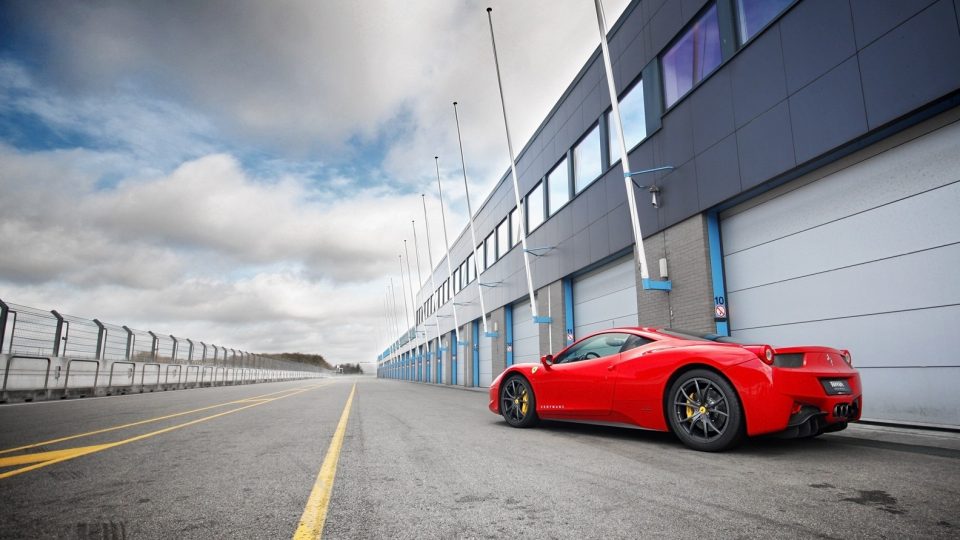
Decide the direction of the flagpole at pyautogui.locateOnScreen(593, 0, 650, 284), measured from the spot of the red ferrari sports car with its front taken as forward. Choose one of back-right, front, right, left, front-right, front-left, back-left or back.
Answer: front-right

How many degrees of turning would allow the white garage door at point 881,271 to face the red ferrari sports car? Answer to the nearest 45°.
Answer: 0° — it already faces it

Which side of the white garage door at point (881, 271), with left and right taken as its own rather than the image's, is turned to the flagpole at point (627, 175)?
right

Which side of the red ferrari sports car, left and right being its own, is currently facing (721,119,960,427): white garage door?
right

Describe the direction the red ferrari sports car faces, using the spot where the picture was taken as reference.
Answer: facing away from the viewer and to the left of the viewer

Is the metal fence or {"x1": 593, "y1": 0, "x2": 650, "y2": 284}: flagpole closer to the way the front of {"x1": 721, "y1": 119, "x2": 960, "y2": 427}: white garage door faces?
the metal fence

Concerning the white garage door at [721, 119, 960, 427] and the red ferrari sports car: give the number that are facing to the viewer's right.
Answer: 0

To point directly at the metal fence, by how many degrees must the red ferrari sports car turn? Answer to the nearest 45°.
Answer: approximately 45° to its left

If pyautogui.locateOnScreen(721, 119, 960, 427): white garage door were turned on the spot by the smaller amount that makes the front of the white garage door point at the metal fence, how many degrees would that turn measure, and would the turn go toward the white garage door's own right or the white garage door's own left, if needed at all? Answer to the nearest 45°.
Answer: approximately 45° to the white garage door's own right

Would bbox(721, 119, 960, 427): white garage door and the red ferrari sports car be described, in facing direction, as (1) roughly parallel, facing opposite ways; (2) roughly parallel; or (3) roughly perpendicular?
roughly perpendicular

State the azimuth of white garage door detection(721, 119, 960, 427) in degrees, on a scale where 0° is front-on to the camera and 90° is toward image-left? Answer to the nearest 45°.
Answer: approximately 45°
